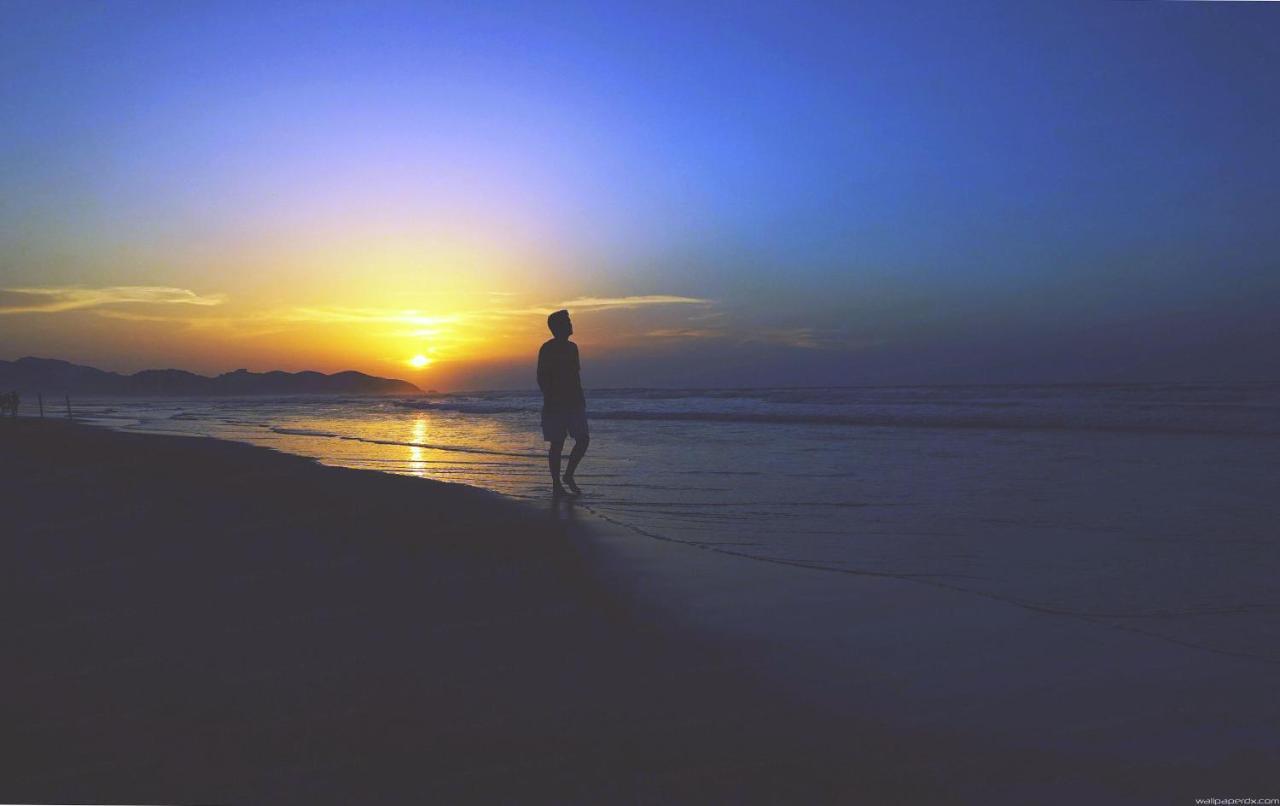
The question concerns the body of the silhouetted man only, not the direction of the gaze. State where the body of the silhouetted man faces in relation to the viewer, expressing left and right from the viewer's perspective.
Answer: facing the viewer and to the right of the viewer

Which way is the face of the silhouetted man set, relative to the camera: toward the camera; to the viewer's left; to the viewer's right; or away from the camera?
to the viewer's right
